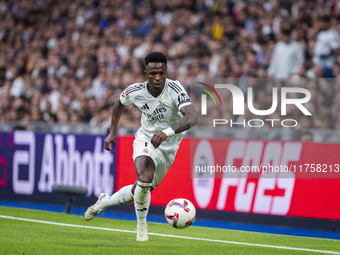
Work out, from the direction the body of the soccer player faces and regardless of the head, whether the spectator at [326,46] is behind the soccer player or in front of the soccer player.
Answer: behind

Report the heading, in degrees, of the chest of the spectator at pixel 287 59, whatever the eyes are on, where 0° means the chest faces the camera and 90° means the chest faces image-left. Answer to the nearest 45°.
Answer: approximately 0°

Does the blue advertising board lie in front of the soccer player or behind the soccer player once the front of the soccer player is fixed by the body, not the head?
behind

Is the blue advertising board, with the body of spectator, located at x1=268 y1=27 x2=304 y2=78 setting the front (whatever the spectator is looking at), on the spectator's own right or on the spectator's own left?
on the spectator's own right

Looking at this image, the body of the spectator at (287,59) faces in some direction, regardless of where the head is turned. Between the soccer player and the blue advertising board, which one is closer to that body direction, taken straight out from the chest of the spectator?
the soccer player

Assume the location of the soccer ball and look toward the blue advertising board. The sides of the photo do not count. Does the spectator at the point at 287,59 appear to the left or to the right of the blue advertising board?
right

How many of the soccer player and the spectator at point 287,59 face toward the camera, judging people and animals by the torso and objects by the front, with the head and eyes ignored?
2

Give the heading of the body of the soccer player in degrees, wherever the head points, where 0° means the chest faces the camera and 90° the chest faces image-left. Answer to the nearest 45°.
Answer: approximately 0°

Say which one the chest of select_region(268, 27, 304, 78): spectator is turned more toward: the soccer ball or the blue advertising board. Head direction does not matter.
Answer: the soccer ball

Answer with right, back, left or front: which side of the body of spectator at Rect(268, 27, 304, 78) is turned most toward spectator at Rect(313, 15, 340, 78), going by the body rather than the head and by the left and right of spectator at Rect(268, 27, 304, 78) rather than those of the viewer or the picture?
left
